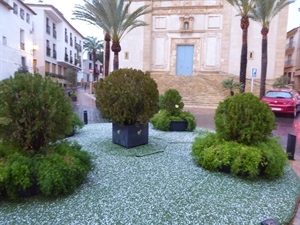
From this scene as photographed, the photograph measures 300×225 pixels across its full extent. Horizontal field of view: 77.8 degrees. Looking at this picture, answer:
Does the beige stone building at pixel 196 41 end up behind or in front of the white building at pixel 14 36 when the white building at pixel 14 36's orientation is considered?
in front

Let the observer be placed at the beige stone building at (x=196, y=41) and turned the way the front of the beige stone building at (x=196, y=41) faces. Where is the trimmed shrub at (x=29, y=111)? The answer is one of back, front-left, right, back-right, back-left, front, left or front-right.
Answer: front

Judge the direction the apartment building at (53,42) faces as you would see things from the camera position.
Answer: facing the viewer and to the right of the viewer

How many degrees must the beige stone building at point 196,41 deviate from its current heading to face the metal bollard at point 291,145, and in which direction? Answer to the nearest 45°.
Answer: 0° — it already faces it

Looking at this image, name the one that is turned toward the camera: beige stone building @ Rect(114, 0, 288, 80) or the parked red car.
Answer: the beige stone building

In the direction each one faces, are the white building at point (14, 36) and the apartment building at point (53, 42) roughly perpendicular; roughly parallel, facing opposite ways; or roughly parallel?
roughly parallel

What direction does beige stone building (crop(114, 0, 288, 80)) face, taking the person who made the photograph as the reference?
facing the viewer

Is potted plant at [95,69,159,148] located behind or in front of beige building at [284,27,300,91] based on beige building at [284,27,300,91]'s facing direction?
in front

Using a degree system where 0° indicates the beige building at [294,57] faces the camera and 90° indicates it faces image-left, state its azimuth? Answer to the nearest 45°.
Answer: approximately 45°

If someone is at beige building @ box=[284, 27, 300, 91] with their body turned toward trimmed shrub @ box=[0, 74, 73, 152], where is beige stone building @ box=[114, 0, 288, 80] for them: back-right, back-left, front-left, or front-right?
front-right

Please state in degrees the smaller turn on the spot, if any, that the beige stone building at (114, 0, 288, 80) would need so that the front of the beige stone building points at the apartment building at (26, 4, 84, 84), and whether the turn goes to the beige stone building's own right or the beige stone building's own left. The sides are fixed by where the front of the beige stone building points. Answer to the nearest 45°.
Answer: approximately 90° to the beige stone building's own right

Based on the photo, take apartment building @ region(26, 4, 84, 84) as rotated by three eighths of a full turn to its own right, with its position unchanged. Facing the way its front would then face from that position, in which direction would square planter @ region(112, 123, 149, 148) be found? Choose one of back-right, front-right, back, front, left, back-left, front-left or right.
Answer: left

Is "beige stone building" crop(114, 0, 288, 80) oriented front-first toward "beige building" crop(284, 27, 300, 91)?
no
